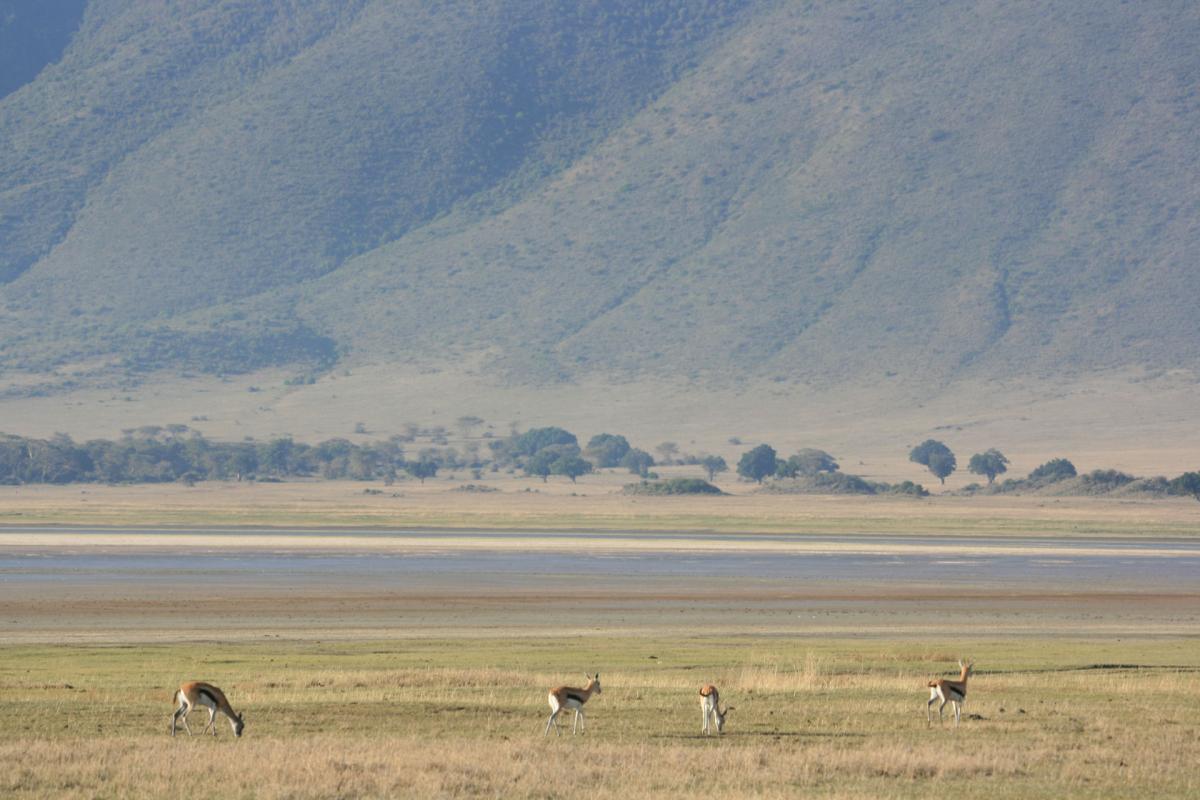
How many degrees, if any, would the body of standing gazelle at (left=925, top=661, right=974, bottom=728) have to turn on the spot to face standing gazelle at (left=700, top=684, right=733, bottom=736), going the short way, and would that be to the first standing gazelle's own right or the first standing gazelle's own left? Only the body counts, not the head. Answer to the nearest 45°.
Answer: approximately 180°

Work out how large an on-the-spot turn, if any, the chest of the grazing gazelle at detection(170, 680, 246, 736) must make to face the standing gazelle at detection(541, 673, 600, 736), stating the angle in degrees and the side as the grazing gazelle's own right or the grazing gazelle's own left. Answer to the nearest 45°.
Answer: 0° — it already faces it

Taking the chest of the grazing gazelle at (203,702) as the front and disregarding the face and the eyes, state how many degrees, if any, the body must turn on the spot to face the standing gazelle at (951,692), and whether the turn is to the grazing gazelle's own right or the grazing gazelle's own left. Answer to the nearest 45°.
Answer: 0° — it already faces it

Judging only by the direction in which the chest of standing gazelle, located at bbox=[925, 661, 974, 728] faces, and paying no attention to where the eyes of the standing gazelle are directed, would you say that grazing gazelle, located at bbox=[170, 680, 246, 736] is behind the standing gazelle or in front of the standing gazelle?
behind

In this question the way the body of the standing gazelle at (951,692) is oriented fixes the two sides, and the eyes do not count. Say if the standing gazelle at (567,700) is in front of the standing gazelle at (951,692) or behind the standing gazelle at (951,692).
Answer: behind

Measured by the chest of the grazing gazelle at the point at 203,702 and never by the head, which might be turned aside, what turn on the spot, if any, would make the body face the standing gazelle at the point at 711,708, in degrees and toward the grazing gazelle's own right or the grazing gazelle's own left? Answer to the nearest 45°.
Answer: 0° — it already faces it

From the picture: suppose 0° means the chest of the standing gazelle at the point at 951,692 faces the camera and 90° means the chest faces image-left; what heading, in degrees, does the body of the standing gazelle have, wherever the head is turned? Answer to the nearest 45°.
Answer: approximately 225°

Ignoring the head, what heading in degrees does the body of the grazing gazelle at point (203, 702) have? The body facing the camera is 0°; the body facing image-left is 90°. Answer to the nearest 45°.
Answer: approximately 270°
